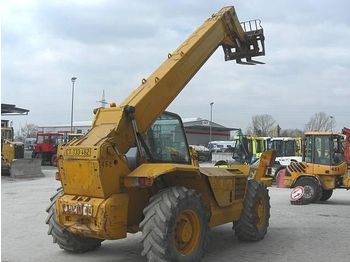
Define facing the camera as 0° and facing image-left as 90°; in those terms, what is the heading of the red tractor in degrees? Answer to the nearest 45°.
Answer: approximately 45°

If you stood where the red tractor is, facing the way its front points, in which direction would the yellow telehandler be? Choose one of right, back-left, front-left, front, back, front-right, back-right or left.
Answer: front-left

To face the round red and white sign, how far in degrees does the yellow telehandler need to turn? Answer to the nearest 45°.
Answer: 0° — it already faces it

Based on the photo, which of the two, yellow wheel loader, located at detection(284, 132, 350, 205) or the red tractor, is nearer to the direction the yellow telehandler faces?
the yellow wheel loader

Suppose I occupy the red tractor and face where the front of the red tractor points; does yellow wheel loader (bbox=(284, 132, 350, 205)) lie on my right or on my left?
on my left

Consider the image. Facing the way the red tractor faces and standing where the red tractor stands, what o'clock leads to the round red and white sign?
The round red and white sign is roughly at 10 o'clock from the red tractor.

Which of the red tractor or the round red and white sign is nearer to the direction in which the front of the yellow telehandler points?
the round red and white sign

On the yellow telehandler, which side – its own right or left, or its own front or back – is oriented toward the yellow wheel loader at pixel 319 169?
front
